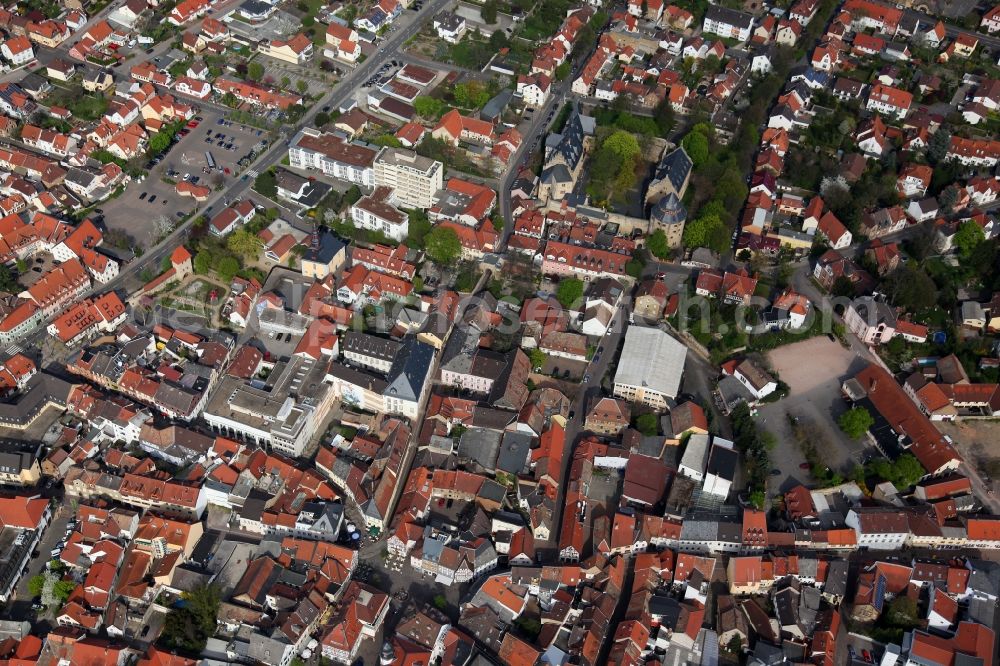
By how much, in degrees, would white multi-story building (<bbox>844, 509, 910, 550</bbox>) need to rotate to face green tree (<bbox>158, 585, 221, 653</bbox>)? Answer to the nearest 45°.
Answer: approximately 45° to its right

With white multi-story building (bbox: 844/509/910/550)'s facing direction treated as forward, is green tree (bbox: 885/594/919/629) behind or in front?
in front

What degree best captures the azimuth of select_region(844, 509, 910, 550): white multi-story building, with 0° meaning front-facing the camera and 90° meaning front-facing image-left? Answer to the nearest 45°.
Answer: approximately 0°

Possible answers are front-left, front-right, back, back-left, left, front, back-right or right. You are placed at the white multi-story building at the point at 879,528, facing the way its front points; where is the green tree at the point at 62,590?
front-right
